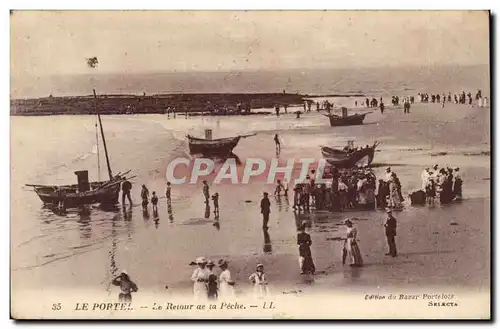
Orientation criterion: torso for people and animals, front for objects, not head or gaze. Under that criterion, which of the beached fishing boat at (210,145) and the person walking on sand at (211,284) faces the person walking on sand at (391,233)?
the beached fishing boat

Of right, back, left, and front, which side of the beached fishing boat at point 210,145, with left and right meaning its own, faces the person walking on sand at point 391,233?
right

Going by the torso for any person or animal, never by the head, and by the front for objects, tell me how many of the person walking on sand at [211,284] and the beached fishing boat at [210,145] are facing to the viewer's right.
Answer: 1

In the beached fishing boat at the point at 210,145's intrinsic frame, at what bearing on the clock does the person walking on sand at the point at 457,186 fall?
The person walking on sand is roughly at 2 o'clock from the beached fishing boat.

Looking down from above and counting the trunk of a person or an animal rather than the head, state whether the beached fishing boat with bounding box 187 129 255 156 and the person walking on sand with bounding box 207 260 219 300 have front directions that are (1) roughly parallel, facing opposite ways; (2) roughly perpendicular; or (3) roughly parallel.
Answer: roughly perpendicular

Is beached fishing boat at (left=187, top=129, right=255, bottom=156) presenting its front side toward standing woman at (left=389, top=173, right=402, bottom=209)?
yes

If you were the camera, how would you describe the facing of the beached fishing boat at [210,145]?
facing to the right of the viewer

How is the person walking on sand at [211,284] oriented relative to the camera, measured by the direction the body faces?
toward the camera

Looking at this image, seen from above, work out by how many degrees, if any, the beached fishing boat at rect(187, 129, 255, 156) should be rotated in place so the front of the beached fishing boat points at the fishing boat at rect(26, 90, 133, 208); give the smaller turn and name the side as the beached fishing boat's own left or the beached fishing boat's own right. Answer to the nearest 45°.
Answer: approximately 180°

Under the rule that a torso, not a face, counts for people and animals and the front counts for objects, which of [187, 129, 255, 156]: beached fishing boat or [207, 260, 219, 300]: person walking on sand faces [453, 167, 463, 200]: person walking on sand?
the beached fishing boat
